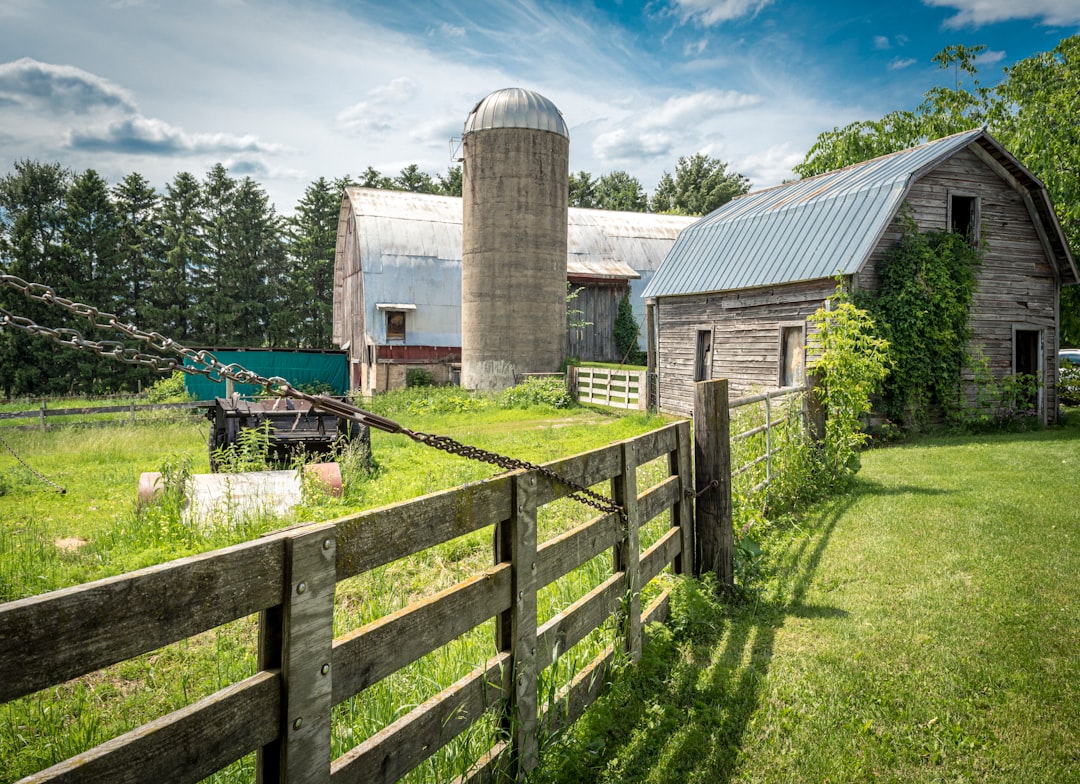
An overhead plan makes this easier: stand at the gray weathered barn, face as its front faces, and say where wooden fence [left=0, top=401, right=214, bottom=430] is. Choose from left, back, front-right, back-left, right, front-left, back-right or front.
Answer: back-right

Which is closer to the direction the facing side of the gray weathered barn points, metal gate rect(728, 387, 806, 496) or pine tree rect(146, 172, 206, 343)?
the metal gate

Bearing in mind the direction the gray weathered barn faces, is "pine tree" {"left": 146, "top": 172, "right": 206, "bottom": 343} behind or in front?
behind

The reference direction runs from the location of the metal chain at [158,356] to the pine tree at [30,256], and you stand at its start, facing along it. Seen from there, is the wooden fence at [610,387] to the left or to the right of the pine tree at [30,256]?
right

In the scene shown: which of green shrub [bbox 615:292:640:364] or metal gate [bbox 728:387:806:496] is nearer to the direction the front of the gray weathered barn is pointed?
the metal gate

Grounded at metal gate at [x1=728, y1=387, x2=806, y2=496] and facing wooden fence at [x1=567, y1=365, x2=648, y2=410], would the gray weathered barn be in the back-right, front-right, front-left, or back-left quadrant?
front-right

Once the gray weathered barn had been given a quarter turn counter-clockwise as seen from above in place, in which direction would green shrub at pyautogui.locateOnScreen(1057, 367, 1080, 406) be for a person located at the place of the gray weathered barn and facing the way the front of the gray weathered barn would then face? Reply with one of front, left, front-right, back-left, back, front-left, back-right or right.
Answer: front

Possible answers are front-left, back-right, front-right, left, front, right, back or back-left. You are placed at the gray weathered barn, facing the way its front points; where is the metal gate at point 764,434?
front-right

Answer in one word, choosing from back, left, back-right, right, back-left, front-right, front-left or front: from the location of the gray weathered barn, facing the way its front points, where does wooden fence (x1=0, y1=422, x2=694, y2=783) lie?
front-right

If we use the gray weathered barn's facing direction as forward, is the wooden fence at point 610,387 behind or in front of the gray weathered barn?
behind

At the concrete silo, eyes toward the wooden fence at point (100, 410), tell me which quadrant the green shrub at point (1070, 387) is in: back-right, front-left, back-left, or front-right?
back-left

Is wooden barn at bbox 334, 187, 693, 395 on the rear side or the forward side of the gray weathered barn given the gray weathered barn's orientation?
on the rear side
